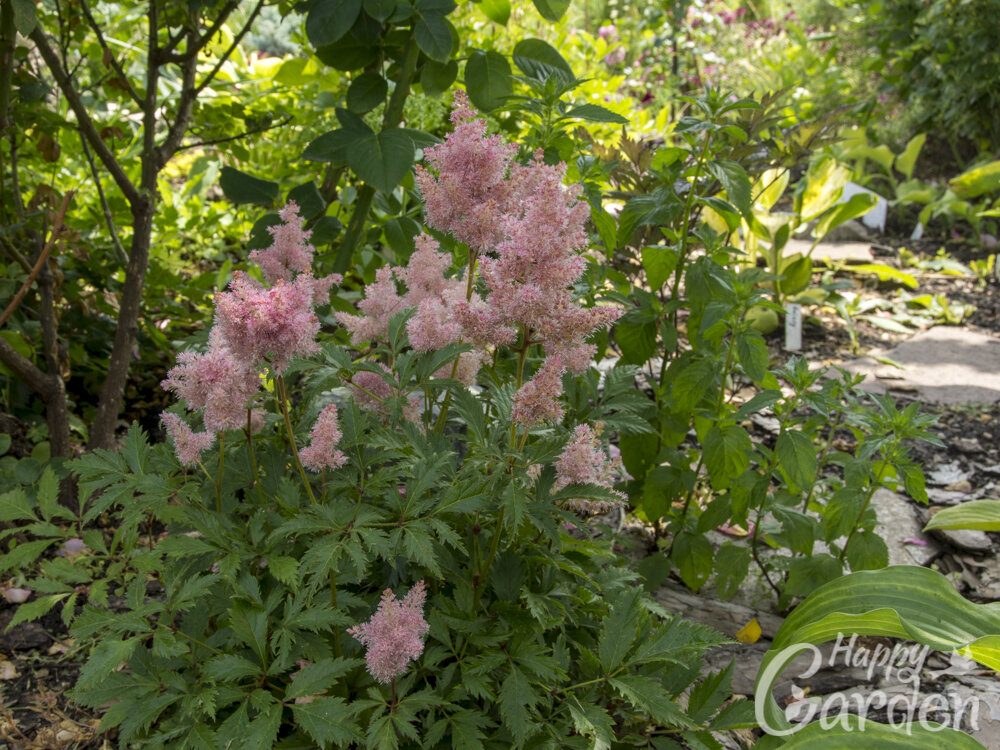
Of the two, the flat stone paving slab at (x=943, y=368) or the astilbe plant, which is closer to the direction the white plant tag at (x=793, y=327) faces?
the astilbe plant

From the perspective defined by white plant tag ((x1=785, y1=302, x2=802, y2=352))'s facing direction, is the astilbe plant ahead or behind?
ahead

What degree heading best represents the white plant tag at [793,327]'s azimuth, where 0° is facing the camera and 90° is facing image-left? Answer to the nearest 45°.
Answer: approximately 0°

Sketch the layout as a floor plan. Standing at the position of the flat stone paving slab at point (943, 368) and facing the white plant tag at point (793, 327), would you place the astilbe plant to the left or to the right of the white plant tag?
left

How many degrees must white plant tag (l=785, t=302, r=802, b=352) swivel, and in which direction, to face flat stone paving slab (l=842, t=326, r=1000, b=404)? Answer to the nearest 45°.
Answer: approximately 90° to its left
